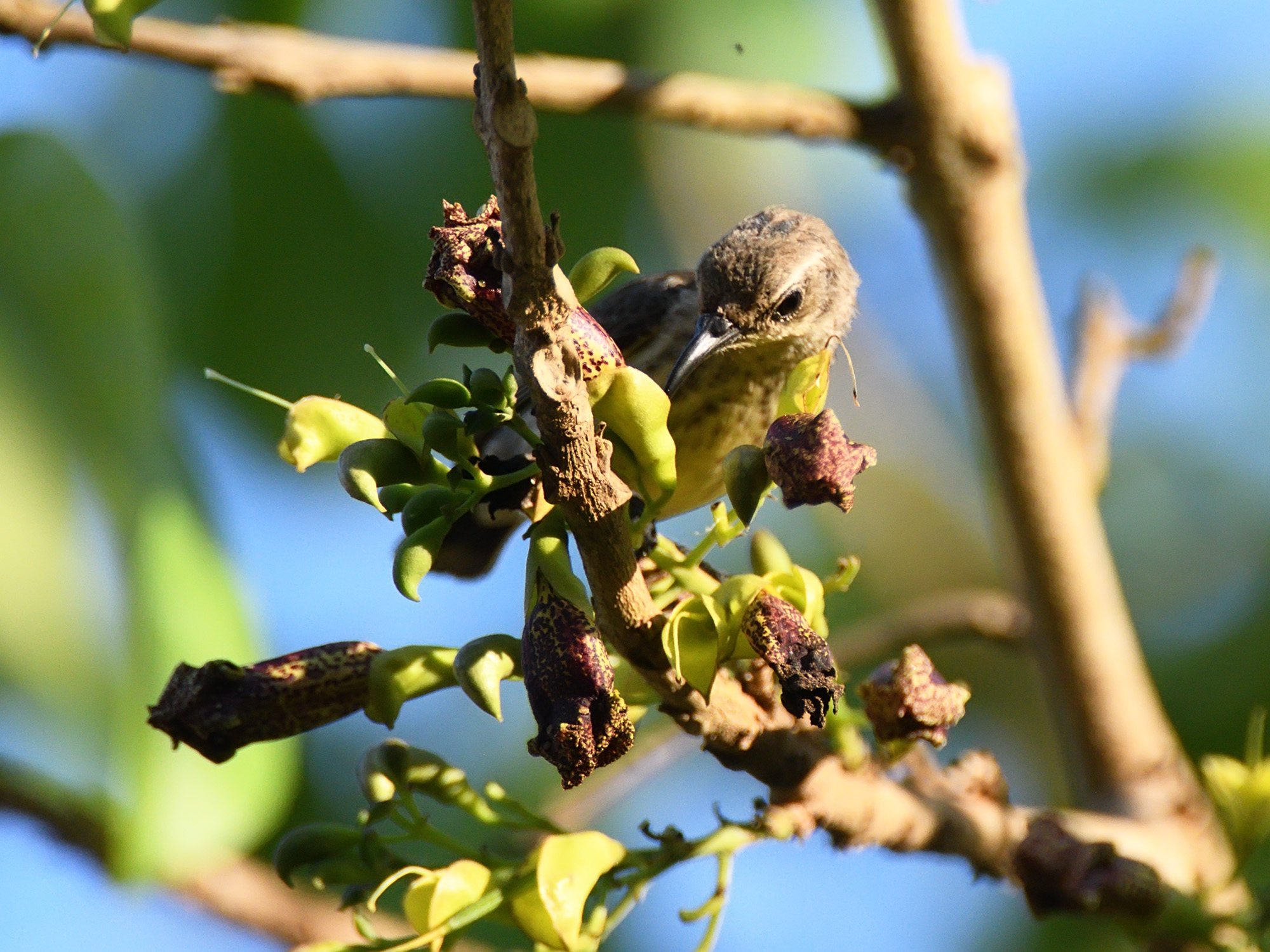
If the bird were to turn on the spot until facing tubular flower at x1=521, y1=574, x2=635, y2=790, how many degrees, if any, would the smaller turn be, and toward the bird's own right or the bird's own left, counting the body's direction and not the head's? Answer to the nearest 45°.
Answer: approximately 45° to the bird's own right

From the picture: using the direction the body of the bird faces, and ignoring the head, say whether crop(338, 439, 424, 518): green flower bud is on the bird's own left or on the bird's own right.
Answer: on the bird's own right

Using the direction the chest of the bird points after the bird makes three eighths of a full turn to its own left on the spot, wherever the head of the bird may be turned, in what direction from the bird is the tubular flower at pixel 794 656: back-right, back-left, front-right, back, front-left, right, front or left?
back

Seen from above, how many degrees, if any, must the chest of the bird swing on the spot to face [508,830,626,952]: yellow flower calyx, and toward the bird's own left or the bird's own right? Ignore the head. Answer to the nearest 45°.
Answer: approximately 45° to the bird's own right

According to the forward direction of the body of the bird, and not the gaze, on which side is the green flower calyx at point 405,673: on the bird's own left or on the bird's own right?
on the bird's own right

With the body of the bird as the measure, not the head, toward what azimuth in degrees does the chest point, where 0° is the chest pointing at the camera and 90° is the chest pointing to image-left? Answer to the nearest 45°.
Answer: approximately 315°

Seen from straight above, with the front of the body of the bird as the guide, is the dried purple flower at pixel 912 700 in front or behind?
in front

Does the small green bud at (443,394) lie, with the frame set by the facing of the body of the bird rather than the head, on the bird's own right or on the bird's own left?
on the bird's own right

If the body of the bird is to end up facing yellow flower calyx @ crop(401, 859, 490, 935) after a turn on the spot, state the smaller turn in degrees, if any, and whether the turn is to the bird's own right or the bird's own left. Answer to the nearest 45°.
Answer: approximately 45° to the bird's own right

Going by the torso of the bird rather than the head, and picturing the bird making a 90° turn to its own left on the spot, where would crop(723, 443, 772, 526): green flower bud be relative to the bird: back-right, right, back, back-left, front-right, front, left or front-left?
back-right

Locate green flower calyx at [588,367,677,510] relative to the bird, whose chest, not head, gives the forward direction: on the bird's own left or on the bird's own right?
on the bird's own right
